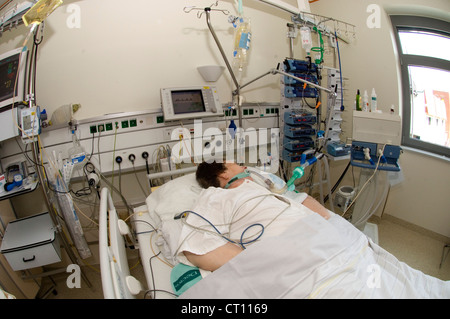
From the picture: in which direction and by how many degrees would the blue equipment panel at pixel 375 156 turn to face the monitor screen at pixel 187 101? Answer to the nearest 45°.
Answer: approximately 90° to its right

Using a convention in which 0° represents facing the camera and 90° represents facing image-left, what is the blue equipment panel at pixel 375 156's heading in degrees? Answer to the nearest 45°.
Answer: approximately 0°

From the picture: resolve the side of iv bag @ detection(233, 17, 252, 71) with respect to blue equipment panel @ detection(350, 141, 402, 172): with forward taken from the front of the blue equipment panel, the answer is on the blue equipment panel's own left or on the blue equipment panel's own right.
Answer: on the blue equipment panel's own right

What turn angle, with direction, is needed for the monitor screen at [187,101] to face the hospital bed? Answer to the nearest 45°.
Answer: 0° — it already faces it

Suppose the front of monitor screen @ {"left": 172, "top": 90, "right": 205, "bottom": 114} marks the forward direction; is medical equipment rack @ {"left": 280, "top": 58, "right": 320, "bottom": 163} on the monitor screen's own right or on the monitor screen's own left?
on the monitor screen's own left

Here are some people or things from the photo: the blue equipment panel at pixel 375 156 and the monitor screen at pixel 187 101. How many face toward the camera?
2

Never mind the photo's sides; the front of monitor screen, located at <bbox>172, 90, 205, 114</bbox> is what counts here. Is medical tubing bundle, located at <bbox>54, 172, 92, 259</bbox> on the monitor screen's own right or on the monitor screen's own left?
on the monitor screen's own right

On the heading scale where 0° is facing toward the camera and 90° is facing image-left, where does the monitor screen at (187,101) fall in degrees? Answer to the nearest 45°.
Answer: approximately 0°

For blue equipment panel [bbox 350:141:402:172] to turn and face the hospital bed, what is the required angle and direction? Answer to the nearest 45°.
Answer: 0° — it already faces it
